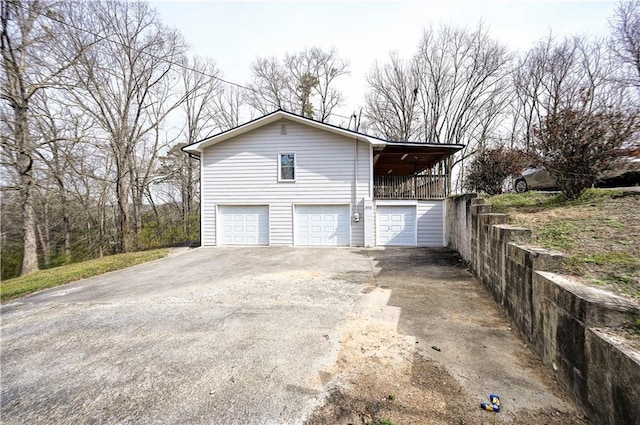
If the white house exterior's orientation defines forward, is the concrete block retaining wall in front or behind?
in front

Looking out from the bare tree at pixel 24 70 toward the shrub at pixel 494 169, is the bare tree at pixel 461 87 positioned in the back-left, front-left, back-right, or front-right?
front-left

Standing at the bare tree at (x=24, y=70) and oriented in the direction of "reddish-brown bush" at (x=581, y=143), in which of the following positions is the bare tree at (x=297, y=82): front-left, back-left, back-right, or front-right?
front-left

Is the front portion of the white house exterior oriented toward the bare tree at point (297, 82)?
no

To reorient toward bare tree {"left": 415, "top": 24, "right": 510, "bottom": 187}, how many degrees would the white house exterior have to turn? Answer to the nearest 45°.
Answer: approximately 135° to its left

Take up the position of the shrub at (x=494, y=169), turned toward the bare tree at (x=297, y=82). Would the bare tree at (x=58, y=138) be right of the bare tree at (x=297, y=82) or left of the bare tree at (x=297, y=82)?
left

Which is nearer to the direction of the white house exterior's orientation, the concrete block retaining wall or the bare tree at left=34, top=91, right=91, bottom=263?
the concrete block retaining wall

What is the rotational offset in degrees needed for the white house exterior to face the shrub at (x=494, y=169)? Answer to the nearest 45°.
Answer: approximately 90° to its left

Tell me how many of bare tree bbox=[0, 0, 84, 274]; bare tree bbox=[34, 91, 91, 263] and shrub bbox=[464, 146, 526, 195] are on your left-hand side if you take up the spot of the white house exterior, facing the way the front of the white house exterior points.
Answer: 1

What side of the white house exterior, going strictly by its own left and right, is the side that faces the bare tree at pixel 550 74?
left

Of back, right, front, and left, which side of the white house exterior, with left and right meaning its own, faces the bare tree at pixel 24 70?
right

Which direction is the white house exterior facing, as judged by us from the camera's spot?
facing the viewer

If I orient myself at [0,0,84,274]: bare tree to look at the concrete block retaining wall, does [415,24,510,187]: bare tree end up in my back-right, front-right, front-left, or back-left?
front-left
